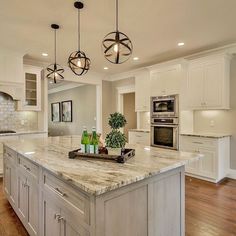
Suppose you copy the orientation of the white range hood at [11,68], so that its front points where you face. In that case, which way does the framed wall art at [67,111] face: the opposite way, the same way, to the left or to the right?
to the right

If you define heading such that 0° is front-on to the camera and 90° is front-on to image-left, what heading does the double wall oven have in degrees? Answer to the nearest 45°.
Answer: approximately 45°

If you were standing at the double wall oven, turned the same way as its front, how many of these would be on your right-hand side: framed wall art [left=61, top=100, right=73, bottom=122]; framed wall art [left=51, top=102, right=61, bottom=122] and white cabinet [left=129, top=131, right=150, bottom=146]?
3

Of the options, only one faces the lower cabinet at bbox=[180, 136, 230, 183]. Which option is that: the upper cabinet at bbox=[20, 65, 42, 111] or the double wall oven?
the upper cabinet
